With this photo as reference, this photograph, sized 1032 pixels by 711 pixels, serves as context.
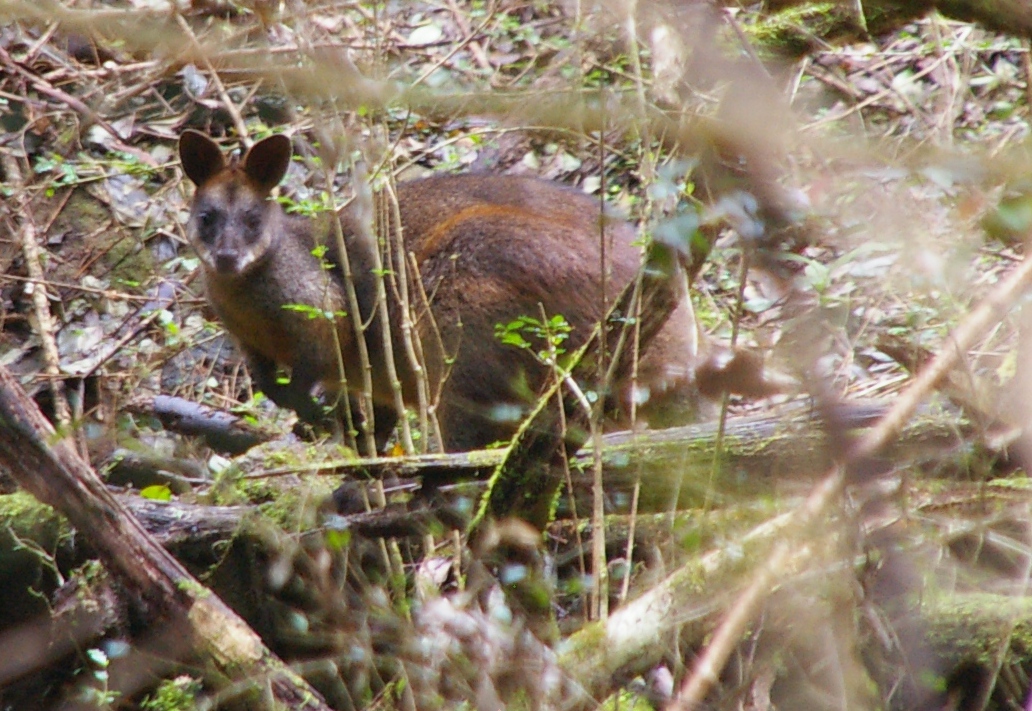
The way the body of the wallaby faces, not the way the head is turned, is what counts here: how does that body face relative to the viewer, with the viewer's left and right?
facing to the left of the viewer

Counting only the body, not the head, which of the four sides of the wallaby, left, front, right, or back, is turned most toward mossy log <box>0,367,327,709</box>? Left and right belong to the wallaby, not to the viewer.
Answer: left

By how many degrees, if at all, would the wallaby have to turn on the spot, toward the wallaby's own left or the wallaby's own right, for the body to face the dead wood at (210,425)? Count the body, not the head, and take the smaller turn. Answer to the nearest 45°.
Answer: approximately 45° to the wallaby's own left

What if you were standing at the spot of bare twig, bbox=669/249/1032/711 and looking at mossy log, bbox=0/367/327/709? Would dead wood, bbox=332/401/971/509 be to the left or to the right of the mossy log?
right

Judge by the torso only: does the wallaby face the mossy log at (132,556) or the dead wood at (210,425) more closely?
the dead wood

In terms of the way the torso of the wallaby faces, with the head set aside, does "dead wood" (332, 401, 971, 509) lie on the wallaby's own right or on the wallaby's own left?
on the wallaby's own left

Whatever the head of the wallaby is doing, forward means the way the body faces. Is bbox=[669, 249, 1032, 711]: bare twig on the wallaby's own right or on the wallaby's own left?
on the wallaby's own left
